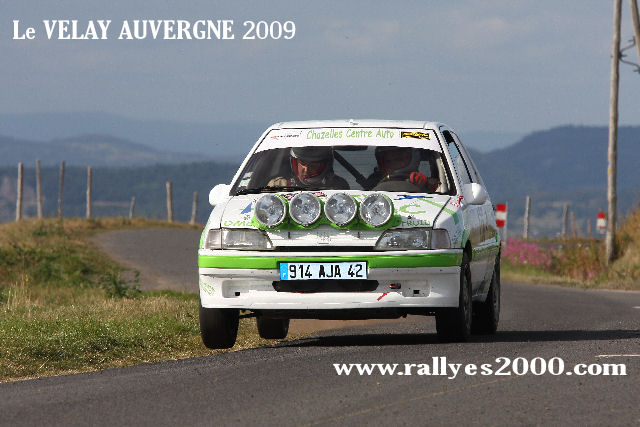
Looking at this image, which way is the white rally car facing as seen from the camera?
toward the camera
